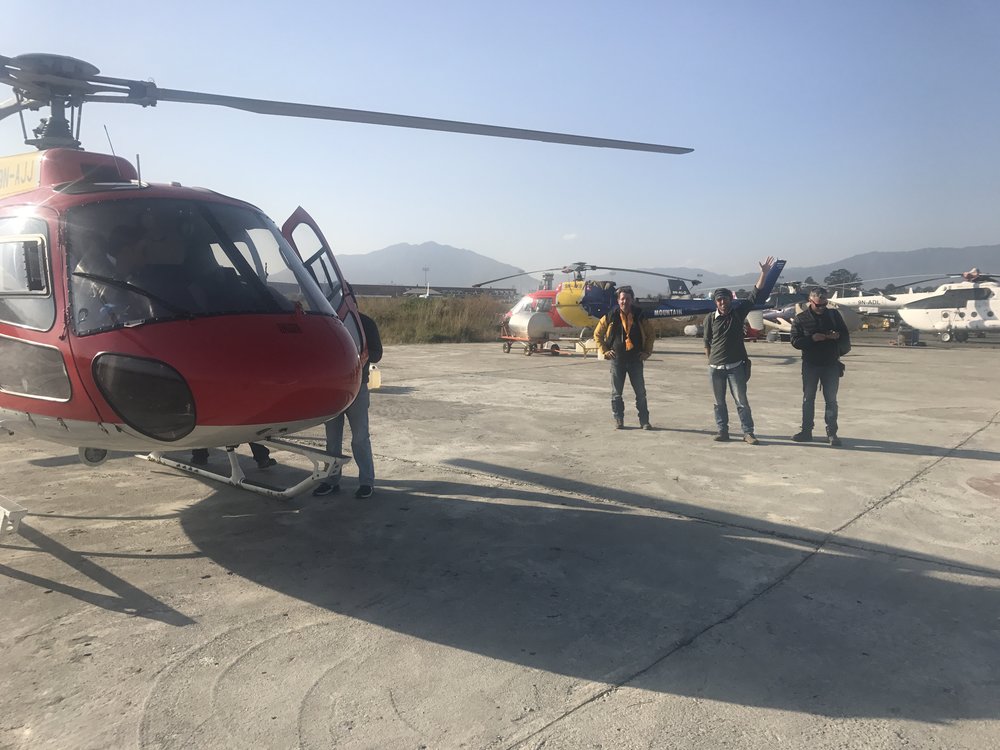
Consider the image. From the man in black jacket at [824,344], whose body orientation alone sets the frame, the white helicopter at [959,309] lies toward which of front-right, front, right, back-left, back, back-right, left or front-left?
back

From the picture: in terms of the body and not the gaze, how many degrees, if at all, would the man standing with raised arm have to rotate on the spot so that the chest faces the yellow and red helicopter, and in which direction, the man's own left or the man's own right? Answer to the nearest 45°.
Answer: approximately 180°

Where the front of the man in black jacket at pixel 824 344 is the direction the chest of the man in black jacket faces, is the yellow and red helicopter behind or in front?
behind

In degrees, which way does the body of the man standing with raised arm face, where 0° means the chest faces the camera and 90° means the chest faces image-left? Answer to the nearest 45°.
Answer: approximately 0°

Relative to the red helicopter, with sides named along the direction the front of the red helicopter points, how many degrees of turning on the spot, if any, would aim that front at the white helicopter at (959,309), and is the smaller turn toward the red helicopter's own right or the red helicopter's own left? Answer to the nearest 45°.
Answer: approximately 90° to the red helicopter's own left

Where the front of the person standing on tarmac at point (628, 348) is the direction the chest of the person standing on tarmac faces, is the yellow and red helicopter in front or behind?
behind

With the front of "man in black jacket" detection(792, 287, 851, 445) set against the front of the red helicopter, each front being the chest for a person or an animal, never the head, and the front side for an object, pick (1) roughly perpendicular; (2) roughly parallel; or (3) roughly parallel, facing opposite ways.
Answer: roughly perpendicular
